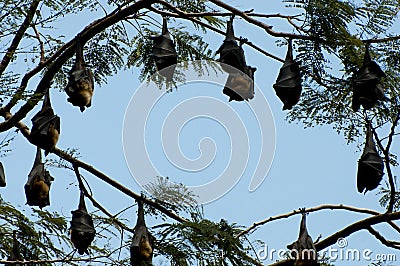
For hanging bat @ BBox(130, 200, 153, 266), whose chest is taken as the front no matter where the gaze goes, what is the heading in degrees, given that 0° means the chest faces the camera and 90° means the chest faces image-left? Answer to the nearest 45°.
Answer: approximately 315°

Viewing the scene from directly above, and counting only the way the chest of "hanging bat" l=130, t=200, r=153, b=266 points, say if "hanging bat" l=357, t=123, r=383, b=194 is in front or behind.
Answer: in front

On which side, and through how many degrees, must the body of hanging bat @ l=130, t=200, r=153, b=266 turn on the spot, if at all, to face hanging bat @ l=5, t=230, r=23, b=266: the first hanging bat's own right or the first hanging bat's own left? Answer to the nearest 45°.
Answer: approximately 135° to the first hanging bat's own right
